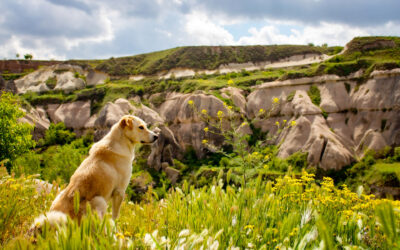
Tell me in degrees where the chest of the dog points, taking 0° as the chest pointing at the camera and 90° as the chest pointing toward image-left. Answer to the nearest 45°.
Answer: approximately 270°

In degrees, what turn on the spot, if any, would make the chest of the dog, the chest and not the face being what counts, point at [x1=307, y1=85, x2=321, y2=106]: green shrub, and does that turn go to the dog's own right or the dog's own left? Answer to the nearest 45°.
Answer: approximately 45° to the dog's own left

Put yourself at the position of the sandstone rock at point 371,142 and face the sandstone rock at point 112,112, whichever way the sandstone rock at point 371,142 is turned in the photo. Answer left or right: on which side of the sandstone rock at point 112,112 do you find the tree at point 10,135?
left

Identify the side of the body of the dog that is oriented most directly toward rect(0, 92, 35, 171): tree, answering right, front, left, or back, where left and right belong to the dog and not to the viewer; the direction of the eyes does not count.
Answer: left
